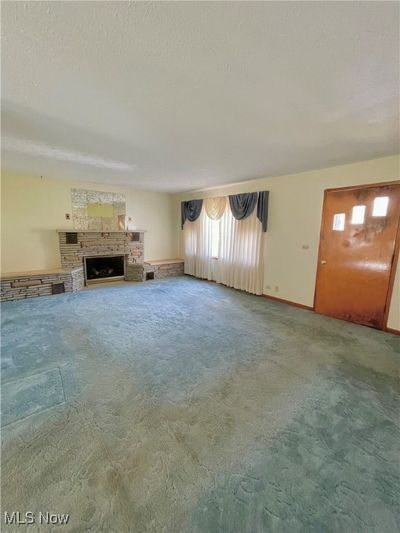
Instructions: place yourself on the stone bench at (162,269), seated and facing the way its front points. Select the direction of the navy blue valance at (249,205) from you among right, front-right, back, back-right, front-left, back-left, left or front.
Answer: front-left

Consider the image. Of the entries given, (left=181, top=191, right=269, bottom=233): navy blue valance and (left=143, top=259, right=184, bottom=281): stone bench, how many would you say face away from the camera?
0

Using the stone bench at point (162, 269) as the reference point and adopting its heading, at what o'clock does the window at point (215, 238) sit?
The window is roughly at 10 o'clock from the stone bench.

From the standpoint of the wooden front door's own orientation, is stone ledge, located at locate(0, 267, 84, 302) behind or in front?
in front

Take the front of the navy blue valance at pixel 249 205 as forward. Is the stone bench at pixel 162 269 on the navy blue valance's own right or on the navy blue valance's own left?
on the navy blue valance's own right

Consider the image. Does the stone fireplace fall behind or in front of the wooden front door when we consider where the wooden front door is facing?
in front

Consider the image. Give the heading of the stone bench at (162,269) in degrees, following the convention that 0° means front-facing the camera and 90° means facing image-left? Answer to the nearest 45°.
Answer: approximately 0°

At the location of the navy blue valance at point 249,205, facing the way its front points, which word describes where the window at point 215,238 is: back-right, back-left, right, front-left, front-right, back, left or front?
right

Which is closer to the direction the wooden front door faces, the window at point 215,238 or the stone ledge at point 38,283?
the stone ledge

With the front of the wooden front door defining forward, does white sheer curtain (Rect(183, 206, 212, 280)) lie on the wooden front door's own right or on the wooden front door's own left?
on the wooden front door's own right

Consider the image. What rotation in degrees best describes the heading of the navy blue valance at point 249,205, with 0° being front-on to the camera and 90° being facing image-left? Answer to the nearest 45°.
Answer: approximately 45°
